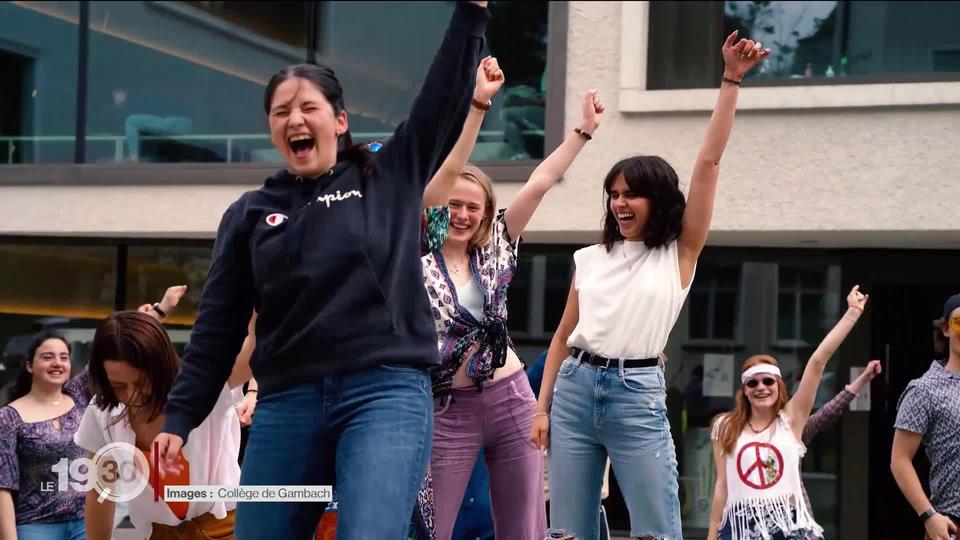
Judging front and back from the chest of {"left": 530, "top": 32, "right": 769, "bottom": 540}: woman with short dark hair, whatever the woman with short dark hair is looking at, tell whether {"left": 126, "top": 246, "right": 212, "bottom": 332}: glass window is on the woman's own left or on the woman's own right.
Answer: on the woman's own right

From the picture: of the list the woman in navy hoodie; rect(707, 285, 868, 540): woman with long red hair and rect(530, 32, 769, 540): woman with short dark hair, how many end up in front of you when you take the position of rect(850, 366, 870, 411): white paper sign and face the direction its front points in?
3

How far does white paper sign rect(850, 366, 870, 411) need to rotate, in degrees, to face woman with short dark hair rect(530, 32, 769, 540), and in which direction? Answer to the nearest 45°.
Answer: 0° — it already faces them

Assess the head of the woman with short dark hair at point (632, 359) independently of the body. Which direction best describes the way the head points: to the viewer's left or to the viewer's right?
to the viewer's left

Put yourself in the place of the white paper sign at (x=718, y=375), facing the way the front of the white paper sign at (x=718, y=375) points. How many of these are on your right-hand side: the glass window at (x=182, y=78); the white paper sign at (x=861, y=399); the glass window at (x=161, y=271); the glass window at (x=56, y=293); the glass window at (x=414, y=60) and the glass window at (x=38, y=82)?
5

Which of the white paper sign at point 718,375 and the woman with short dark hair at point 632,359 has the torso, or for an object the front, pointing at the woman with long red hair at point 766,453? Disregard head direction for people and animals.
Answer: the white paper sign

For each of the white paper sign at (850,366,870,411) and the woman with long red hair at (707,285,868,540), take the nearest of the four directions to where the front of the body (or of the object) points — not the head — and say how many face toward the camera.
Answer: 2

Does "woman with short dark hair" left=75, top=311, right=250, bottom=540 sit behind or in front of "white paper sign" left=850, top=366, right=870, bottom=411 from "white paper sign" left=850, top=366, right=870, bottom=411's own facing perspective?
in front

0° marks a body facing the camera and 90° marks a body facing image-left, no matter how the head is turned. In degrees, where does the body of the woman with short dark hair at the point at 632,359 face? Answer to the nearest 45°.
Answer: approximately 45°

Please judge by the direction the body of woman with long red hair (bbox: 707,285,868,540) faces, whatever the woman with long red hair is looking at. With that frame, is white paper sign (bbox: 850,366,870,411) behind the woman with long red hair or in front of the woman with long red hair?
behind

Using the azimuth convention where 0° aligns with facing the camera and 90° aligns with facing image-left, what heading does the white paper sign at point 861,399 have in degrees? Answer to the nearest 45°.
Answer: approximately 0°

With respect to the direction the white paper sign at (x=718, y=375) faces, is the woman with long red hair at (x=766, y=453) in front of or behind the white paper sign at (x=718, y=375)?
in front
